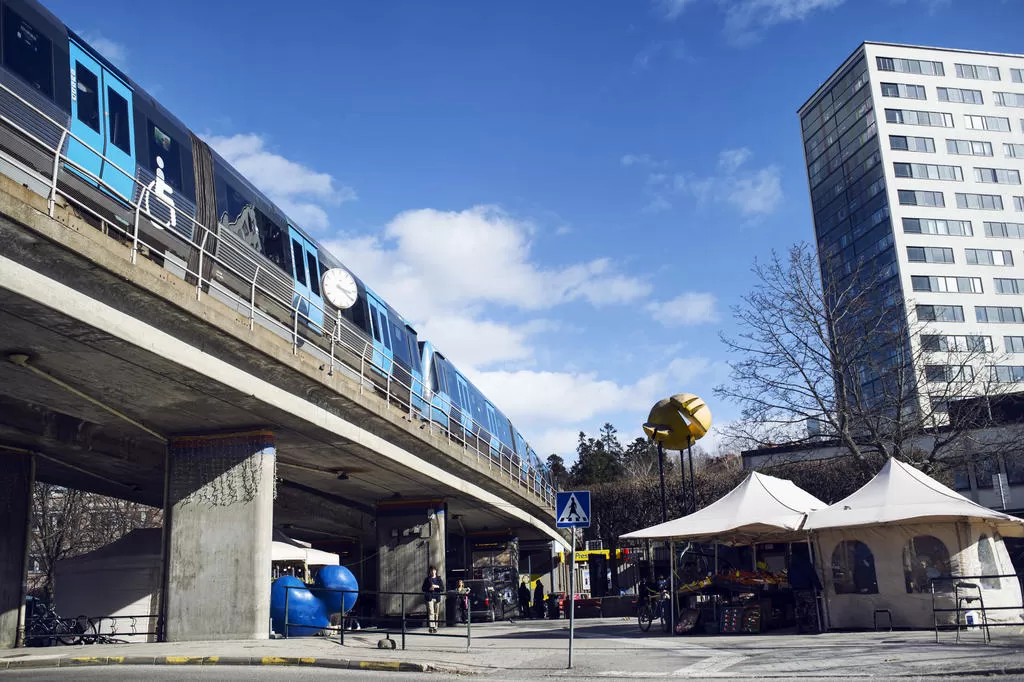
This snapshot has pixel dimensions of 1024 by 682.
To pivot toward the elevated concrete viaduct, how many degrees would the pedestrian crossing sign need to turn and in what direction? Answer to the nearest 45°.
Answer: approximately 90° to its right

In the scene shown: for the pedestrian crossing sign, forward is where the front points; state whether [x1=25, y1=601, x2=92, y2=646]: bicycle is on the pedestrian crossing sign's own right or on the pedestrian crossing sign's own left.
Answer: on the pedestrian crossing sign's own right

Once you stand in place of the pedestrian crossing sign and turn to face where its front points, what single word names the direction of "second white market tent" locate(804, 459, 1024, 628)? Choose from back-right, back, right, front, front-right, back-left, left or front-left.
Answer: back-left

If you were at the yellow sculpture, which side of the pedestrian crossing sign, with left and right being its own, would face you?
back

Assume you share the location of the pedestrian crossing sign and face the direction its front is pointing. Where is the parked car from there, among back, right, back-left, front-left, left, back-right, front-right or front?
back

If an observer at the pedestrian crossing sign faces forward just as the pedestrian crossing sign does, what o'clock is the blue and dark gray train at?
The blue and dark gray train is roughly at 3 o'clock from the pedestrian crossing sign.

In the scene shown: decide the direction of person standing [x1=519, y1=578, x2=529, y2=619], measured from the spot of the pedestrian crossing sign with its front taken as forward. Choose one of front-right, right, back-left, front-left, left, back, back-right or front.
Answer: back

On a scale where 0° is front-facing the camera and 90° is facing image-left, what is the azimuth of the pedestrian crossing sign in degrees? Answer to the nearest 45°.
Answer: approximately 0°

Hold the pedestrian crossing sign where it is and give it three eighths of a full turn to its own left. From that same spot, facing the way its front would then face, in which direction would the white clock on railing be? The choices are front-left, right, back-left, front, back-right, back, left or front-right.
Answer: left

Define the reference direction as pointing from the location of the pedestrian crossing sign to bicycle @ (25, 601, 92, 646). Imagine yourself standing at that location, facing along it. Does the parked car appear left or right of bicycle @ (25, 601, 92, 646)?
right
